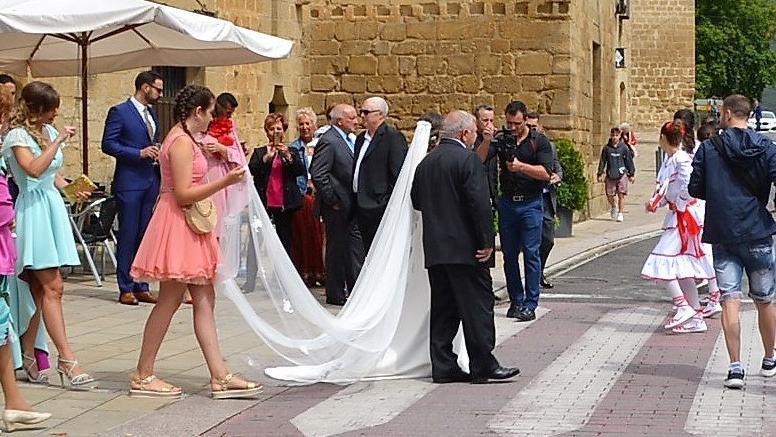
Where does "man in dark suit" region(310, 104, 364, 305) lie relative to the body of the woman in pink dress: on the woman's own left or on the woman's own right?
on the woman's own left

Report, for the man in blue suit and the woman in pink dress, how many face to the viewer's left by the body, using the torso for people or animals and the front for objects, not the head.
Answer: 0

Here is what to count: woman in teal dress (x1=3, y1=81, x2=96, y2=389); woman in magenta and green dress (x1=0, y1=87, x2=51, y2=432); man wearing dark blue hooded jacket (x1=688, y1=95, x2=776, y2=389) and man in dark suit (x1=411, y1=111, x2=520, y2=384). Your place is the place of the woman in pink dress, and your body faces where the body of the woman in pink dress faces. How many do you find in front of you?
2

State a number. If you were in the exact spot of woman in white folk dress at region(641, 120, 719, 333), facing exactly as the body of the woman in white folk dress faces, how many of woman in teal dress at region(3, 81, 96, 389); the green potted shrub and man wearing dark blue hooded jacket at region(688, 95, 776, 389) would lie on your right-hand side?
1

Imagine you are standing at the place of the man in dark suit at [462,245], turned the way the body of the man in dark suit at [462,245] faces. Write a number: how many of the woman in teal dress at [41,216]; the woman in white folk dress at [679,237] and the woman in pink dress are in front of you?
1

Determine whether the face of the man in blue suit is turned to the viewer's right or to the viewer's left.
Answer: to the viewer's right

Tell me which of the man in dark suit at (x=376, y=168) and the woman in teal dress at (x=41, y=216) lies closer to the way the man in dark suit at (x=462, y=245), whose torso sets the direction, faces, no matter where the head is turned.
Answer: the man in dark suit

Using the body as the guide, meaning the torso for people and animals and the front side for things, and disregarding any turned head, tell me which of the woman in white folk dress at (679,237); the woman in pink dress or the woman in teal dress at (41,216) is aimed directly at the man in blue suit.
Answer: the woman in white folk dress

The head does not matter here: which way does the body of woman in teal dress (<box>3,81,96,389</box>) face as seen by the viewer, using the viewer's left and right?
facing the viewer and to the right of the viewer

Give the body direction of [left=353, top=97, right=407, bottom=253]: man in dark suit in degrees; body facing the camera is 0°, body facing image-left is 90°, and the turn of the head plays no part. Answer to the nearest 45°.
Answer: approximately 45°

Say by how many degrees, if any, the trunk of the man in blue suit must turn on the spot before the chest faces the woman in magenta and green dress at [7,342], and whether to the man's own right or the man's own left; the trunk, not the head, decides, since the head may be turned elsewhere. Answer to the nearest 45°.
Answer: approximately 45° to the man's own right

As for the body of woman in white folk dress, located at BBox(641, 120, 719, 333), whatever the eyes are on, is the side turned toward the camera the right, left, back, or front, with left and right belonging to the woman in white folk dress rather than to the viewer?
left

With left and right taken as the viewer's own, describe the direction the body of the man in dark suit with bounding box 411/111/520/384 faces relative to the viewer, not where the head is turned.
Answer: facing away from the viewer and to the right of the viewer

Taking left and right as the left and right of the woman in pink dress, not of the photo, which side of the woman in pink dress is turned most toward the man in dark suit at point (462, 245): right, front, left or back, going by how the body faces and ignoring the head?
front

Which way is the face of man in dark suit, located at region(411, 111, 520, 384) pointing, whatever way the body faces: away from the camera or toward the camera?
away from the camera
